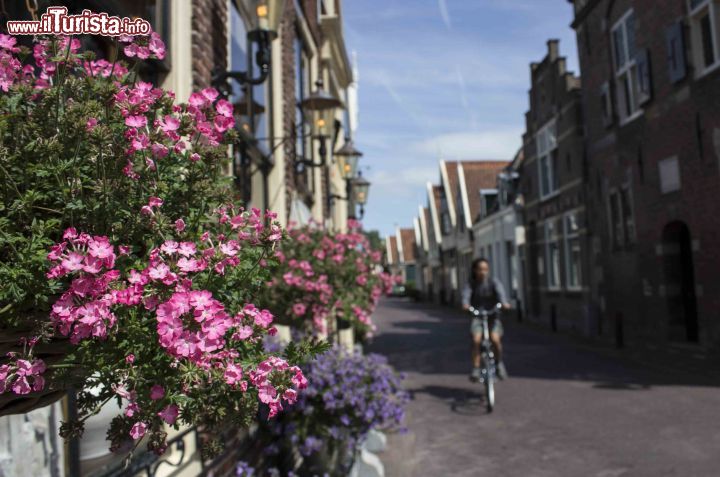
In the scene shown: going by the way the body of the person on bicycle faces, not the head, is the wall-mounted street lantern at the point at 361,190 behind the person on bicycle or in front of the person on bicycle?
behind

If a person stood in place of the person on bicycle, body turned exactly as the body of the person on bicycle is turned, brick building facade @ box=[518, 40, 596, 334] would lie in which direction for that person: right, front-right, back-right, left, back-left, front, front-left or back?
back

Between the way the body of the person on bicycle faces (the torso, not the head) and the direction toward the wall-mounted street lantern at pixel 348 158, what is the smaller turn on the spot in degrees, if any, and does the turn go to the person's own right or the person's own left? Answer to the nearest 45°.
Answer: approximately 135° to the person's own right

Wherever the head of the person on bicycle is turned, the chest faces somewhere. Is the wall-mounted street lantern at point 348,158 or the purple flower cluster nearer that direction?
the purple flower cluster

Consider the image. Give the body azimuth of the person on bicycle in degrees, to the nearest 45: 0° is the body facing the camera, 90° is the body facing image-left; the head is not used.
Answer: approximately 0°

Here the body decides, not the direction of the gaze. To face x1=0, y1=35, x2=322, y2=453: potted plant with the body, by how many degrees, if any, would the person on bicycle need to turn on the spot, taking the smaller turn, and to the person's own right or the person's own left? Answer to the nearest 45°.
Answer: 0° — they already face it

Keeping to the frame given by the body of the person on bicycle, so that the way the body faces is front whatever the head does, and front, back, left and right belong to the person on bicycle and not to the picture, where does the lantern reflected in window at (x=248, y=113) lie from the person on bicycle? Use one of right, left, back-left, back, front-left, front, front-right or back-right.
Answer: front-right
